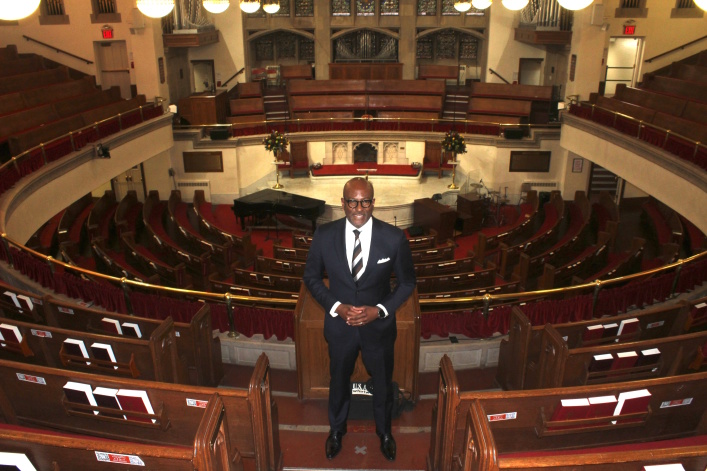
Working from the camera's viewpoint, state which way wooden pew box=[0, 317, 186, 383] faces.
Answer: facing away from the viewer and to the right of the viewer

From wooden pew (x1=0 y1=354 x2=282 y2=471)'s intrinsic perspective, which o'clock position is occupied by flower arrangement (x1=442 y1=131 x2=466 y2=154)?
The flower arrangement is roughly at 12 o'clock from the wooden pew.

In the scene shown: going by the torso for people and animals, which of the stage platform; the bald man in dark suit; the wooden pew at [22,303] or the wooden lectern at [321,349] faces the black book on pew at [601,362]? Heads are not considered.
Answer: the stage platform

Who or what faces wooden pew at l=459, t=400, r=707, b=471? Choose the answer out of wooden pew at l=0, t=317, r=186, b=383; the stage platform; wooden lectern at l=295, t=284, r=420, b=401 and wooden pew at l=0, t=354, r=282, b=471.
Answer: the stage platform

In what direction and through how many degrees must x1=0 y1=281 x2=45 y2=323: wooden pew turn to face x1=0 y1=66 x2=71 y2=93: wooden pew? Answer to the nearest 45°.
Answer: approximately 45° to its left

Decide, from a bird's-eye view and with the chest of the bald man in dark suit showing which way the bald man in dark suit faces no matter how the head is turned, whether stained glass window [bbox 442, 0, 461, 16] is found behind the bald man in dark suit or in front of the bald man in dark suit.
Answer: behind

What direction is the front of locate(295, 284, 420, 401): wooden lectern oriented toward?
toward the camera

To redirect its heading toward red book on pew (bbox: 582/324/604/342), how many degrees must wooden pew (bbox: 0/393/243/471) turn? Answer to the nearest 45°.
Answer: approximately 45° to its right

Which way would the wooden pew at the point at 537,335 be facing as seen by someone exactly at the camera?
facing away from the viewer and to the left of the viewer

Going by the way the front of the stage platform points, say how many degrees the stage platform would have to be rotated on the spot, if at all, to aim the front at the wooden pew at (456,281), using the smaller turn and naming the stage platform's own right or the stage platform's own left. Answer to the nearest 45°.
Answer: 0° — it already faces it

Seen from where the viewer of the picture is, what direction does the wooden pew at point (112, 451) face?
facing away from the viewer and to the right of the viewer
